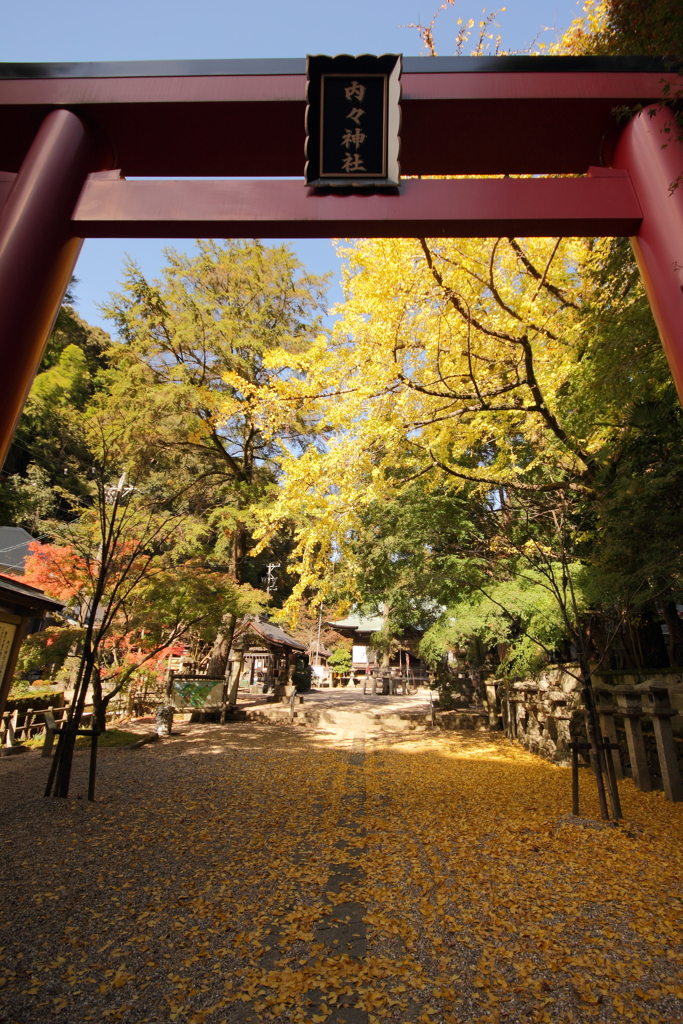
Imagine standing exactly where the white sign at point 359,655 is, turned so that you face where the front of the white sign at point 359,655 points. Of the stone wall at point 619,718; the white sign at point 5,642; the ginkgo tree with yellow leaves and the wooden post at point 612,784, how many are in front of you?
4

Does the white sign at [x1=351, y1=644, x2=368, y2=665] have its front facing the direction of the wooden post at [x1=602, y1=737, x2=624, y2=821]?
yes

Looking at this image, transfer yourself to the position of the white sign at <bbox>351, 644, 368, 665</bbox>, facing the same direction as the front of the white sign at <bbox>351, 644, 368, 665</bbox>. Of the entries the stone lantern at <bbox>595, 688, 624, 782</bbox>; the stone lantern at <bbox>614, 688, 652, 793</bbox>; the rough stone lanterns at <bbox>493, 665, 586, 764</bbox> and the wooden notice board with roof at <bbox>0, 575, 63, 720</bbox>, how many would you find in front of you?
4

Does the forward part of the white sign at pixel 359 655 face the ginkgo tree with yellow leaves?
yes

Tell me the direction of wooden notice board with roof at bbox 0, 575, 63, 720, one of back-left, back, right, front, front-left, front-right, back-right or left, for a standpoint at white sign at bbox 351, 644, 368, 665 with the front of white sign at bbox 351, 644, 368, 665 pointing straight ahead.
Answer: front

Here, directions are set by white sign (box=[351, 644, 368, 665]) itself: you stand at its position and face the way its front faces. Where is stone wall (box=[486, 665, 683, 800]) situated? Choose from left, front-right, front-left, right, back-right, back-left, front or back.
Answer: front

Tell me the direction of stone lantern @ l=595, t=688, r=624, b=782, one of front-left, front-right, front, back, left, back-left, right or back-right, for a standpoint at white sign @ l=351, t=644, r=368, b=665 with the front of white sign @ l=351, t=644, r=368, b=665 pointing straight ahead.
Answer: front

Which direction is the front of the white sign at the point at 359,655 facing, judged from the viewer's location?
facing the viewer

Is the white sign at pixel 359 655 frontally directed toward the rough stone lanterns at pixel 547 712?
yes

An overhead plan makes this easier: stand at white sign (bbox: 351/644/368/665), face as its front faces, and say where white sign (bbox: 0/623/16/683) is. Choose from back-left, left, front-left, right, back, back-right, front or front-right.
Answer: front

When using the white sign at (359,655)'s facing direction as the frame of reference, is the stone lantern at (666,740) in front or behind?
in front

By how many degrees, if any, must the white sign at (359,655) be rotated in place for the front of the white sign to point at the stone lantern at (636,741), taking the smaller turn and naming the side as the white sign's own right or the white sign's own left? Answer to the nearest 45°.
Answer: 0° — it already faces it

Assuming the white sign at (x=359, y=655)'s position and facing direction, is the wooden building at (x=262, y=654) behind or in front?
in front
